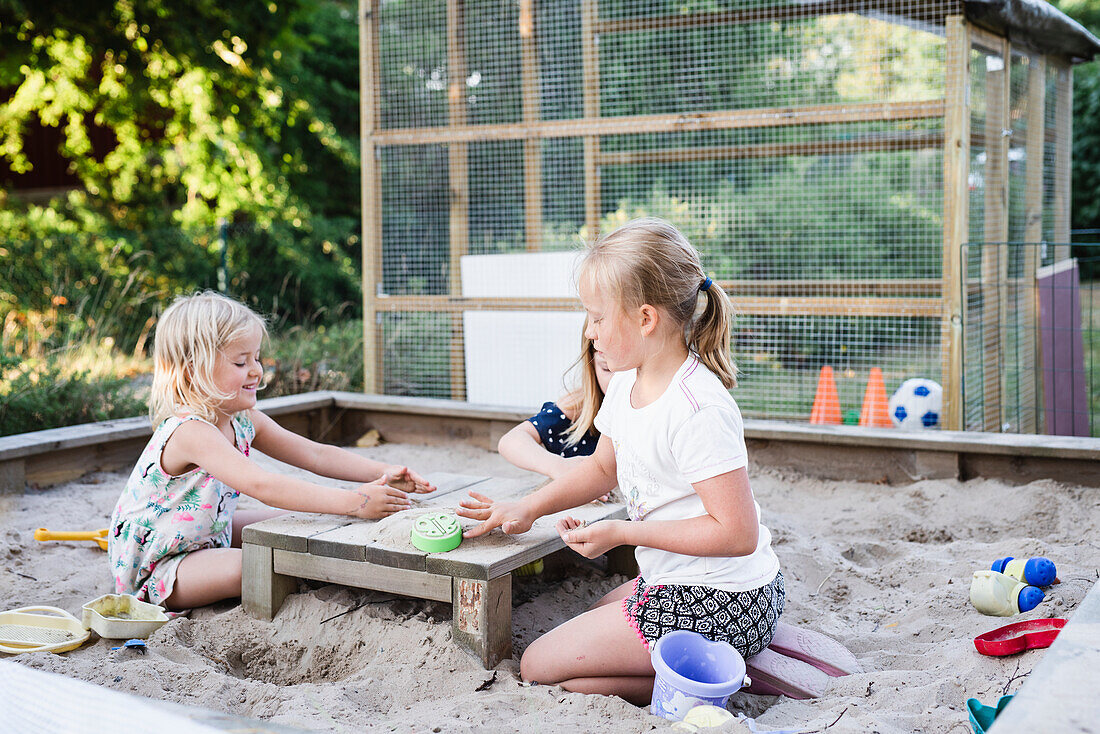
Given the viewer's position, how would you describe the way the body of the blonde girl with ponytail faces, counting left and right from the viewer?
facing to the left of the viewer

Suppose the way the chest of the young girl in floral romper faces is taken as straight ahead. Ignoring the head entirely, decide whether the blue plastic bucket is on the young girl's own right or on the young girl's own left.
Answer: on the young girl's own right

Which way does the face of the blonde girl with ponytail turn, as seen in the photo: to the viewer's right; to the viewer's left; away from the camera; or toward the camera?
to the viewer's left

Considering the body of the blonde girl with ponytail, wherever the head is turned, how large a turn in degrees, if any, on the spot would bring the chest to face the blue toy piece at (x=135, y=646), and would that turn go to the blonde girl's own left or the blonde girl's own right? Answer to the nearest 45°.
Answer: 0° — they already face it

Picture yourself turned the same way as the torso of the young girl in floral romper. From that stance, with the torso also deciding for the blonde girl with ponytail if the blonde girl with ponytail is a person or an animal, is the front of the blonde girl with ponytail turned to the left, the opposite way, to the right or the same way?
the opposite way

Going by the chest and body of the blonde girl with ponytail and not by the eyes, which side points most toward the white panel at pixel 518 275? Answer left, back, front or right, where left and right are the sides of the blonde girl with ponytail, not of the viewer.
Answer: right

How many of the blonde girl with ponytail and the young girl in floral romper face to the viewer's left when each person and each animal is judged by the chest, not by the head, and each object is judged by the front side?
1

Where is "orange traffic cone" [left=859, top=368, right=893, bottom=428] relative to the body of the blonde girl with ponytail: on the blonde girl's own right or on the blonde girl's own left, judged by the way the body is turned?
on the blonde girl's own right

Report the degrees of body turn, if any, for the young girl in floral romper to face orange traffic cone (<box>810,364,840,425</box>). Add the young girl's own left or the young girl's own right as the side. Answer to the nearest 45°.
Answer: approximately 45° to the young girl's own left

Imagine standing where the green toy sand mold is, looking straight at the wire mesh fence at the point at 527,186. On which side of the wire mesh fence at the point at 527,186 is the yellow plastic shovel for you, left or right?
left

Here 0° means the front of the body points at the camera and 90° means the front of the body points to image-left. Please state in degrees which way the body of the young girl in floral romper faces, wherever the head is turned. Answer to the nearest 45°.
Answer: approximately 270°

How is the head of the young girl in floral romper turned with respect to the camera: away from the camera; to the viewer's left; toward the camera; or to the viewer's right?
to the viewer's right
